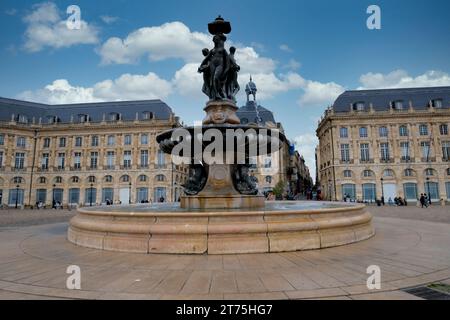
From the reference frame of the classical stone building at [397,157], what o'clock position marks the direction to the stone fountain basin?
The stone fountain basin is roughly at 12 o'clock from the classical stone building.

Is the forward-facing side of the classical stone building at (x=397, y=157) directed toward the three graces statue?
yes
